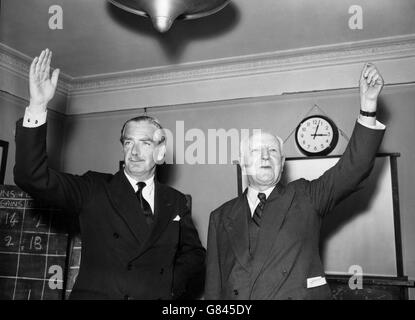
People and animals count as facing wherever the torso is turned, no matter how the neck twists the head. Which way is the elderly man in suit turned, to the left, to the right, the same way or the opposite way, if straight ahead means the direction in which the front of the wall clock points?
the same way

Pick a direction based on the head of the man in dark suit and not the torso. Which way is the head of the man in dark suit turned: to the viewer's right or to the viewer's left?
to the viewer's left

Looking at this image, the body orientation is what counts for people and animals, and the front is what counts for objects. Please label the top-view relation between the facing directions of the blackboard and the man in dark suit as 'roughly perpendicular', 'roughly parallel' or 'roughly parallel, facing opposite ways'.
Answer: roughly parallel

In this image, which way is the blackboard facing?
toward the camera

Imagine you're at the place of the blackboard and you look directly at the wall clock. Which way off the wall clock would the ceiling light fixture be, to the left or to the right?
right

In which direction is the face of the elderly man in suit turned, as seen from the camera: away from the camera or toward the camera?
toward the camera

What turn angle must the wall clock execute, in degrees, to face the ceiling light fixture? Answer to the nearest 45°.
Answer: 0° — it already faces it

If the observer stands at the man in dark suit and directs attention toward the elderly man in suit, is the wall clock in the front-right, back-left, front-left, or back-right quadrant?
front-left

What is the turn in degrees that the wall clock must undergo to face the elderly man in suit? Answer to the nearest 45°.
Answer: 0° — it already faces them

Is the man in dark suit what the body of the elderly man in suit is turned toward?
no

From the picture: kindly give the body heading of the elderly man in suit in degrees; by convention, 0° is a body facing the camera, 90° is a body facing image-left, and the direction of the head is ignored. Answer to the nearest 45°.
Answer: approximately 0°

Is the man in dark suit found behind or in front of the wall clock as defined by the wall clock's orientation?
in front

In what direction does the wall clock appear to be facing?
toward the camera

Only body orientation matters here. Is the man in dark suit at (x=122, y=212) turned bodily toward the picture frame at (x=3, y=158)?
no
